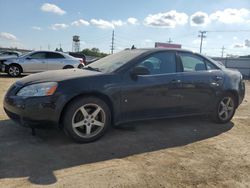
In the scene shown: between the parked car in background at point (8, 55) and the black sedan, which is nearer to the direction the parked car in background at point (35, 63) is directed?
the parked car in background

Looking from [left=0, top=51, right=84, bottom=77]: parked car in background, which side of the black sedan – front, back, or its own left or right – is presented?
right

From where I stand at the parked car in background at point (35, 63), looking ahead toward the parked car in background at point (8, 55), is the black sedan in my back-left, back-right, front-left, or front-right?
back-left

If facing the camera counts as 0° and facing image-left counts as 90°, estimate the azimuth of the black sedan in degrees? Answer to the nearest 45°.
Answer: approximately 45°

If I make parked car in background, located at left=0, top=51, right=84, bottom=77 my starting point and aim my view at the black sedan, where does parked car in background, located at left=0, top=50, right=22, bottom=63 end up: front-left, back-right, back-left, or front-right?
back-right

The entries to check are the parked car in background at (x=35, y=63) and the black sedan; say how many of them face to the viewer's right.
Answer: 0

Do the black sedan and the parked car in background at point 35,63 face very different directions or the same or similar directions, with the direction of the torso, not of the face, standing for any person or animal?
same or similar directions

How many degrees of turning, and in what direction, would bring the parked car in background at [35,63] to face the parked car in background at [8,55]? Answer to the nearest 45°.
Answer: approximately 45° to its right
